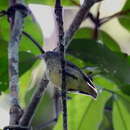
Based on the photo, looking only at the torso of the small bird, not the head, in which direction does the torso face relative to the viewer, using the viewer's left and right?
facing to the left of the viewer

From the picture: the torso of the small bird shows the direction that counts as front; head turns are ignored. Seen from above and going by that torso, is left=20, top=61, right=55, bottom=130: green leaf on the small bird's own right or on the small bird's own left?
on the small bird's own right
